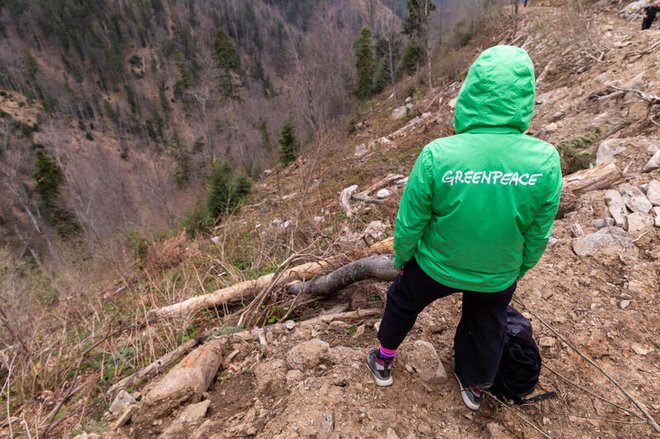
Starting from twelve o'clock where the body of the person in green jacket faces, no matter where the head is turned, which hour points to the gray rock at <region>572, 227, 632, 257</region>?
The gray rock is roughly at 1 o'clock from the person in green jacket.

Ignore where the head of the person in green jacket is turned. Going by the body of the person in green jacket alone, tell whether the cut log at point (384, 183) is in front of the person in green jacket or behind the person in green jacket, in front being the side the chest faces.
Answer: in front

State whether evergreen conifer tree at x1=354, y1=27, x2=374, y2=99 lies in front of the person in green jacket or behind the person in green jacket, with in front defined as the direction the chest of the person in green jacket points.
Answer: in front

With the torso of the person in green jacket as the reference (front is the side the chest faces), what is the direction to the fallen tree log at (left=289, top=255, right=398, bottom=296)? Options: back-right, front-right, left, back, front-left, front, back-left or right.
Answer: front-left

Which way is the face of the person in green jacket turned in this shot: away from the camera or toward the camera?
away from the camera

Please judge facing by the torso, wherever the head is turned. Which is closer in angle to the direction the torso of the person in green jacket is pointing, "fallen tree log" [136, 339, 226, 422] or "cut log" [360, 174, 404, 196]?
the cut log

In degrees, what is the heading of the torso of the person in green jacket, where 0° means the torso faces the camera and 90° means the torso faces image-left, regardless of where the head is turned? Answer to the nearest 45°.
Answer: approximately 180°
